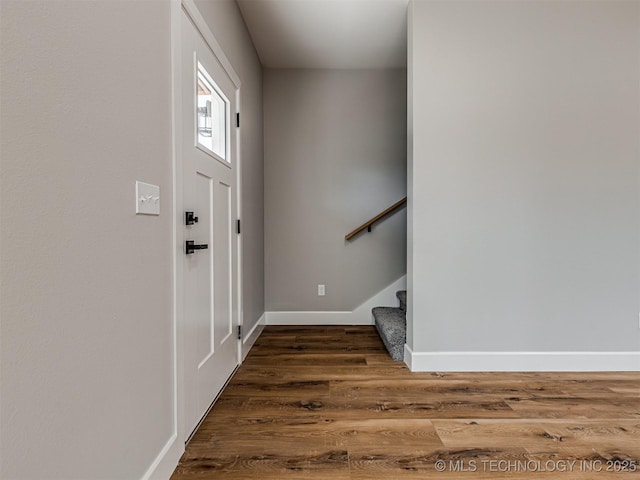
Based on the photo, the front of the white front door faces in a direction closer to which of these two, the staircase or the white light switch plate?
the staircase

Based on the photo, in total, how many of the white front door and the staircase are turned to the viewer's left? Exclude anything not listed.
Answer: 1

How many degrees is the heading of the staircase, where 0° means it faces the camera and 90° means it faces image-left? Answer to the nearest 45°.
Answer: approximately 90°

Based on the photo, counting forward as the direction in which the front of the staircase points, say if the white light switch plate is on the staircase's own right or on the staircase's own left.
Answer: on the staircase's own left

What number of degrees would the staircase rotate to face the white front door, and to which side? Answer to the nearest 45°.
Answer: approximately 45° to its left

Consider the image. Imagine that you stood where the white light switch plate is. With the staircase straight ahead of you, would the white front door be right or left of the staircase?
left

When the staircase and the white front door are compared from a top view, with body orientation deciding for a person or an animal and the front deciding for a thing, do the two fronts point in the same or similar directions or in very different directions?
very different directions

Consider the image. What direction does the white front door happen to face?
to the viewer's right

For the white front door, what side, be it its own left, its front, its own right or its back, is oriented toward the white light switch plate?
right
